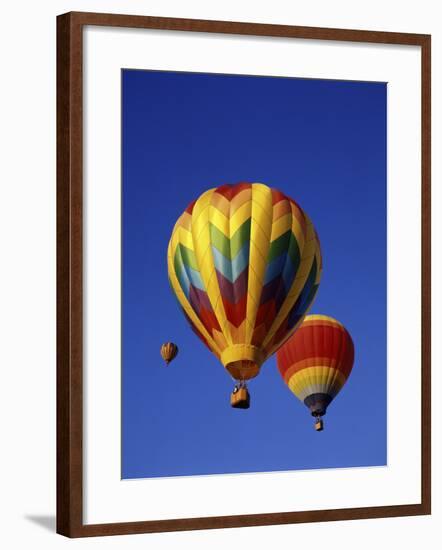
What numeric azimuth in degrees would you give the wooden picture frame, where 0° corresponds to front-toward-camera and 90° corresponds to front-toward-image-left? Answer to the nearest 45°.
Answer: approximately 315°
